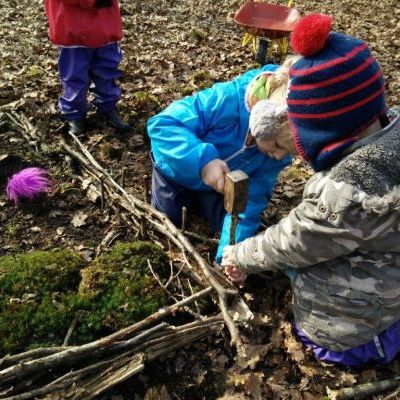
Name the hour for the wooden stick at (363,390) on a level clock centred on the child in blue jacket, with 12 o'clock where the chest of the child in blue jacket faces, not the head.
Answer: The wooden stick is roughly at 12 o'clock from the child in blue jacket.

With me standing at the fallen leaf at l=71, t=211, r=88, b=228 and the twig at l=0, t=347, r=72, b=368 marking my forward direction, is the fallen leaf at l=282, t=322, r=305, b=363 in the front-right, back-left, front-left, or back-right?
front-left

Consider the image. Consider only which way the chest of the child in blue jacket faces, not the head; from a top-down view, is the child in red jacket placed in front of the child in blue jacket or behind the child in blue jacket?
behind

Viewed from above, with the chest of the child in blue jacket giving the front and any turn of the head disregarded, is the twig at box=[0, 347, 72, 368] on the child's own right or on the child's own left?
on the child's own right

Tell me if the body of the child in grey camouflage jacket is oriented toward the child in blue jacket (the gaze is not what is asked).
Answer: yes

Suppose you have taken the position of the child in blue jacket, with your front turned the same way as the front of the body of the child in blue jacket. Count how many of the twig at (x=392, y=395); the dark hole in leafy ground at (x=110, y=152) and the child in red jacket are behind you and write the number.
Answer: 2

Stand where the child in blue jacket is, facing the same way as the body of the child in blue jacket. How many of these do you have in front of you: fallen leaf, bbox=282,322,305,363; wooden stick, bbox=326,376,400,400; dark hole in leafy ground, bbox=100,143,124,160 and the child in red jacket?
2

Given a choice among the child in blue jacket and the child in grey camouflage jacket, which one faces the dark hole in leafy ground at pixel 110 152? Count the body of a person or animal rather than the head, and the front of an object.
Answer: the child in grey camouflage jacket

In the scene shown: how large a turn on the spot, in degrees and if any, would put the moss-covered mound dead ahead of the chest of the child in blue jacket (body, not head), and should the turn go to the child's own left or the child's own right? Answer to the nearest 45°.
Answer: approximately 90° to the child's own right

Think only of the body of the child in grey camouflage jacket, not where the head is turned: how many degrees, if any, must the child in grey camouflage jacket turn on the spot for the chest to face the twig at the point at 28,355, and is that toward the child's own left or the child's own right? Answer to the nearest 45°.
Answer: approximately 90° to the child's own left

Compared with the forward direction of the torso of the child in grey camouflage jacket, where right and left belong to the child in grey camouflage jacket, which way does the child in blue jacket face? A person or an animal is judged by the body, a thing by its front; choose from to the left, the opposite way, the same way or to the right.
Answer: the opposite way

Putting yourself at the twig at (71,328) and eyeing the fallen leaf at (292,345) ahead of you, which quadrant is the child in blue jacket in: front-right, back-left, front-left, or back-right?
front-left

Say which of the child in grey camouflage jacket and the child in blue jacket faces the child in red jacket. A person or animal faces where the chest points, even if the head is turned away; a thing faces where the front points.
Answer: the child in grey camouflage jacket

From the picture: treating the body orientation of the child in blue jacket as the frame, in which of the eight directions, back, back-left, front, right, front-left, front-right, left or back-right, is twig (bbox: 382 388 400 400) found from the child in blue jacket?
front

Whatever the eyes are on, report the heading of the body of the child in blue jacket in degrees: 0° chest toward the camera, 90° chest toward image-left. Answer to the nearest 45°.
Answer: approximately 315°

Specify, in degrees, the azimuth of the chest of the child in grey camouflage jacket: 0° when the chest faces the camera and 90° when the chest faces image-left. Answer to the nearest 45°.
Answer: approximately 135°
